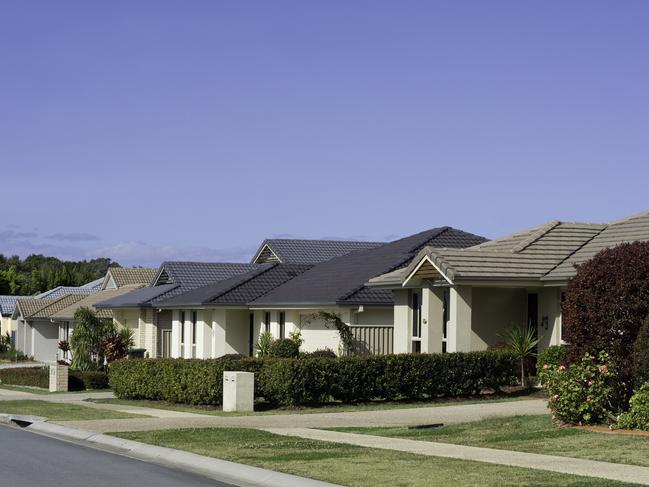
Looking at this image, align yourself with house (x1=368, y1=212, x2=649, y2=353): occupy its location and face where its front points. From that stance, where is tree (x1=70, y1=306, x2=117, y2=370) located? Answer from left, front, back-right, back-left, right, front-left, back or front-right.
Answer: right

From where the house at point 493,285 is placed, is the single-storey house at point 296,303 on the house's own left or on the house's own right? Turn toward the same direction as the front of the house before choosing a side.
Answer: on the house's own right

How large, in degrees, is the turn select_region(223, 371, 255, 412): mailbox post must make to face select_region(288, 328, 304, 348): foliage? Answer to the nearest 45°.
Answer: approximately 135° to its right

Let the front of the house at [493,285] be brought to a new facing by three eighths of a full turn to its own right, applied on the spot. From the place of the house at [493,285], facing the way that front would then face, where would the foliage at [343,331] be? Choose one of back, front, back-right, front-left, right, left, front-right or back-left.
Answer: front-left

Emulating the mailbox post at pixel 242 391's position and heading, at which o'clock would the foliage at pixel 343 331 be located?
The foliage is roughly at 5 o'clock from the mailbox post.

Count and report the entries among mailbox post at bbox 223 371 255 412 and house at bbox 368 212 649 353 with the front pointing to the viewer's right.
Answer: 0

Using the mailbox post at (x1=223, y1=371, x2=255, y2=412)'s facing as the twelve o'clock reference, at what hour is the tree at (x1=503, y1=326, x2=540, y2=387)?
The tree is roughly at 7 o'clock from the mailbox post.

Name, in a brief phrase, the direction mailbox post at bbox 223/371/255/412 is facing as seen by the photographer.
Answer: facing the viewer and to the left of the viewer

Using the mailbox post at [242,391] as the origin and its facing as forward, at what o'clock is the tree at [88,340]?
The tree is roughly at 4 o'clock from the mailbox post.

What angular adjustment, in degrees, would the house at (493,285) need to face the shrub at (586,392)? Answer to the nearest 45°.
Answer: approximately 45° to its left

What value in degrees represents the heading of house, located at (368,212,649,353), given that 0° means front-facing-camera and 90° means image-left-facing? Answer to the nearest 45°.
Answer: approximately 45°

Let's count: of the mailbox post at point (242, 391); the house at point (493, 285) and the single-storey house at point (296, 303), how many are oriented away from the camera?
0

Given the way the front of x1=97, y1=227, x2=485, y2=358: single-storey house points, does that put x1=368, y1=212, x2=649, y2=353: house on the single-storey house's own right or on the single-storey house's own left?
on the single-storey house's own left
